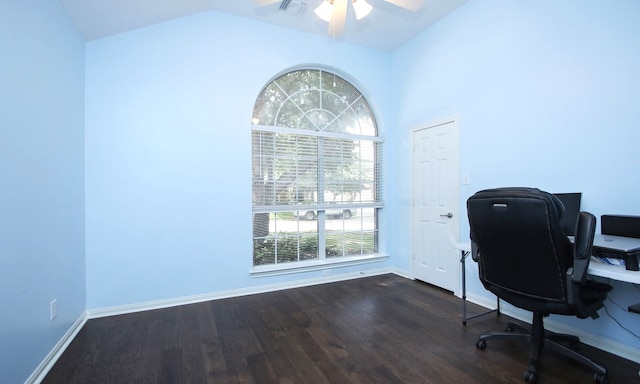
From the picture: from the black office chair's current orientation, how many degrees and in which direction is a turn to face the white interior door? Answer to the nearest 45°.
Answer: approximately 90° to its left

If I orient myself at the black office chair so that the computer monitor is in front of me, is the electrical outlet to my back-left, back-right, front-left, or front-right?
back-left

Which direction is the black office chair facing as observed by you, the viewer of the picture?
facing away from the viewer and to the right of the viewer

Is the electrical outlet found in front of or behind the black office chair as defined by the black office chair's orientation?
behind
